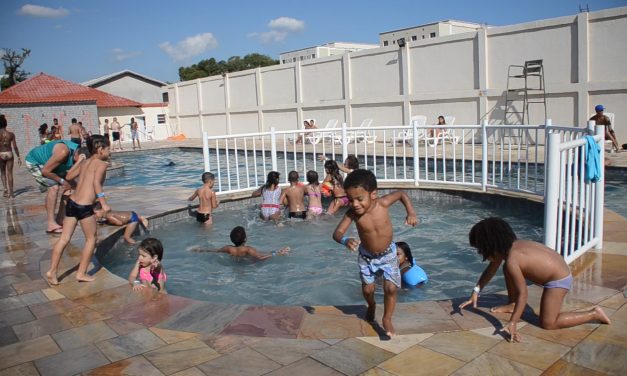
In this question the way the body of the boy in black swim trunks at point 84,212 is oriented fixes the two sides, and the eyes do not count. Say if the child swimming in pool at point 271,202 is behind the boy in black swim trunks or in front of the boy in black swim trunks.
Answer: in front

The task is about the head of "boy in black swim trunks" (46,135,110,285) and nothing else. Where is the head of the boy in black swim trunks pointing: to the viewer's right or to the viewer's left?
to the viewer's right

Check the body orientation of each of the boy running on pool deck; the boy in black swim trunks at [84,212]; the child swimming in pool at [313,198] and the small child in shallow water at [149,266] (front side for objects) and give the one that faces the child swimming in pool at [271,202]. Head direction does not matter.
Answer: the boy in black swim trunks

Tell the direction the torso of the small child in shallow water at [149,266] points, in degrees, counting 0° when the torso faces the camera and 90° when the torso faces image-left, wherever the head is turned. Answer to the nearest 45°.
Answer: approximately 45°
